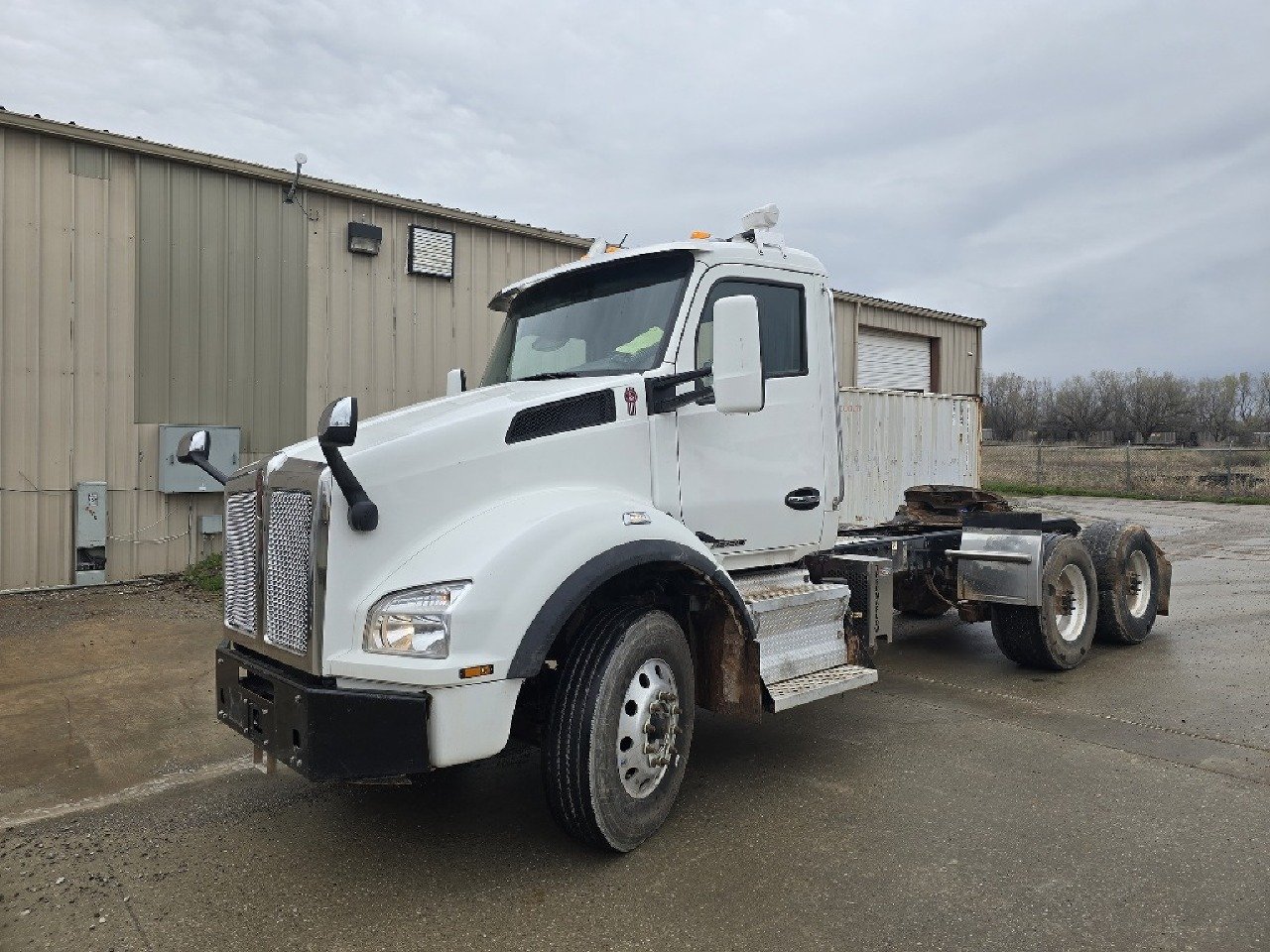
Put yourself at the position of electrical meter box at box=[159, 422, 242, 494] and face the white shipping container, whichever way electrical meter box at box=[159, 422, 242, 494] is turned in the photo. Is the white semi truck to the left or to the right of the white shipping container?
right

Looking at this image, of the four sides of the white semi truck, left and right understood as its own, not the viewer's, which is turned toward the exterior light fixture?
right

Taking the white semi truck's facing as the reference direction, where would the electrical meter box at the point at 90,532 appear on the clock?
The electrical meter box is roughly at 3 o'clock from the white semi truck.

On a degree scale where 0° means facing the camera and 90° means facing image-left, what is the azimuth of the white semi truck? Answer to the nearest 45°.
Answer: approximately 45°

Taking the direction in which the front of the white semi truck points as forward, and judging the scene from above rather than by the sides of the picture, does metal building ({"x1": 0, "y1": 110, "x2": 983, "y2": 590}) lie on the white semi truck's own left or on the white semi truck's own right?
on the white semi truck's own right

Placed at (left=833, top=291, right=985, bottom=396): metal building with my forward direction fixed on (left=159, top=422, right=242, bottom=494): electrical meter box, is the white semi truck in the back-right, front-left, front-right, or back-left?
front-left

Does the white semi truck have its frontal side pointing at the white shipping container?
no

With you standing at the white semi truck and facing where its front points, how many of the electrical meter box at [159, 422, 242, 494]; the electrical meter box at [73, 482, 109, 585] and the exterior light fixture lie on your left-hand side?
0

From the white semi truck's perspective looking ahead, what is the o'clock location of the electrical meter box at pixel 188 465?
The electrical meter box is roughly at 3 o'clock from the white semi truck.
